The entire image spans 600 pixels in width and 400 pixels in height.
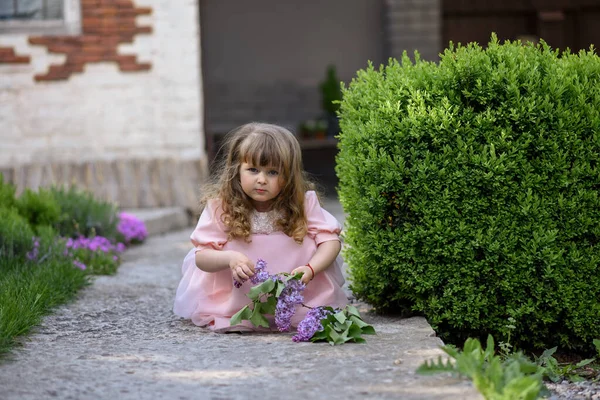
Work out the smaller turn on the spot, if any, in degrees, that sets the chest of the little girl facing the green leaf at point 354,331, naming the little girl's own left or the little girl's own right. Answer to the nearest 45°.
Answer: approximately 45° to the little girl's own left

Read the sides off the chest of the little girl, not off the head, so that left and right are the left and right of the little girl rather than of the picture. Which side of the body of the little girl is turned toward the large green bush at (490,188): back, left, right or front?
left

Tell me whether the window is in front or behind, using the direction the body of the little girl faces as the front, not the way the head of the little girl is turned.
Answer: behind

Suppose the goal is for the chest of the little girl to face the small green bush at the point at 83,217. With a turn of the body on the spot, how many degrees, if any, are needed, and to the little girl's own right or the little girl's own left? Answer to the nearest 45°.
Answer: approximately 135° to the little girl's own right

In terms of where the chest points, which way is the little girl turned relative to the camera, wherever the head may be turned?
toward the camera
